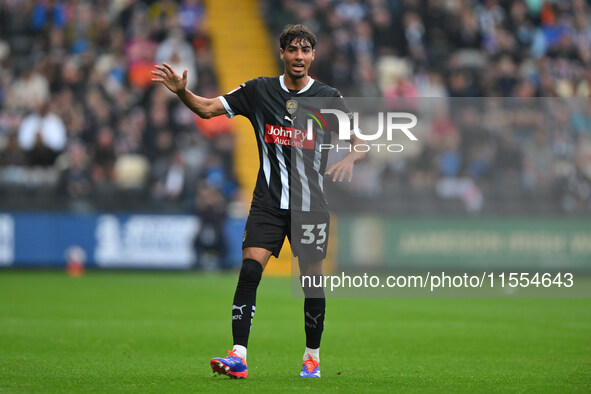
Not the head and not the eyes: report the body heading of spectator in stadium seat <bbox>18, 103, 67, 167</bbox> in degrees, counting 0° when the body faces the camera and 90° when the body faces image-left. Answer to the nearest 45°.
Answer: approximately 0°
